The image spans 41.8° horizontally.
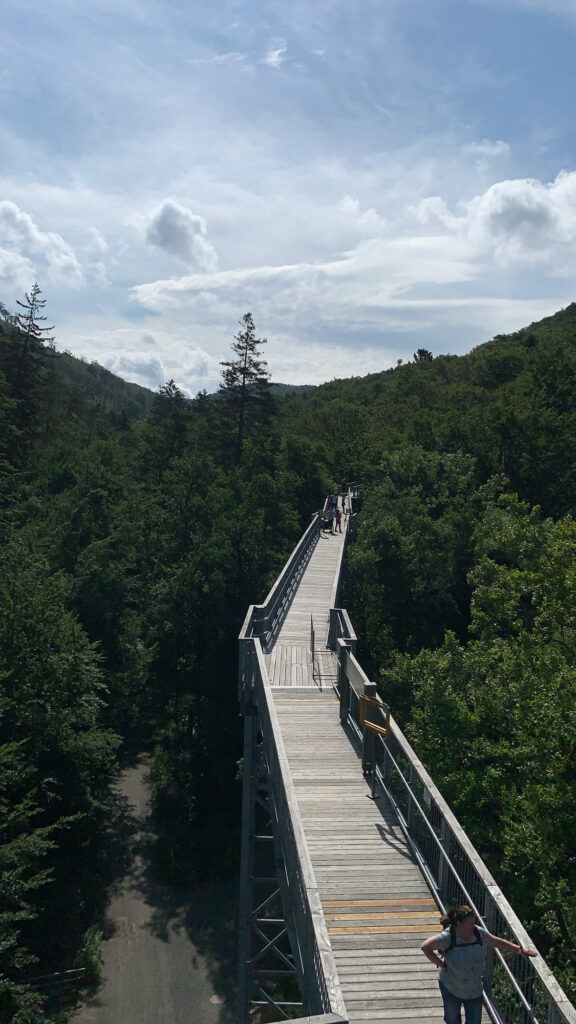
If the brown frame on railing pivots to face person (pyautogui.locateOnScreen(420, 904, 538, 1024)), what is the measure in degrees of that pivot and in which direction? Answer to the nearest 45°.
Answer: approximately 45° to its left

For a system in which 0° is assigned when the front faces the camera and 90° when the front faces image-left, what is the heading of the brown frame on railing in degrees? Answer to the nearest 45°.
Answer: approximately 45°
